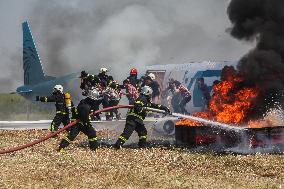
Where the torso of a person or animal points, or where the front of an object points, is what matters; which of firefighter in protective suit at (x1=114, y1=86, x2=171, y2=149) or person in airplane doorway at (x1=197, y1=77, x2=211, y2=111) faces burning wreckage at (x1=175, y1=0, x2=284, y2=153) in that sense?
the firefighter in protective suit

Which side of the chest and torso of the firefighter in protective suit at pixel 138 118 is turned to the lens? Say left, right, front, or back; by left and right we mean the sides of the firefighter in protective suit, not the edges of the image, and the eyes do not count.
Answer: right
